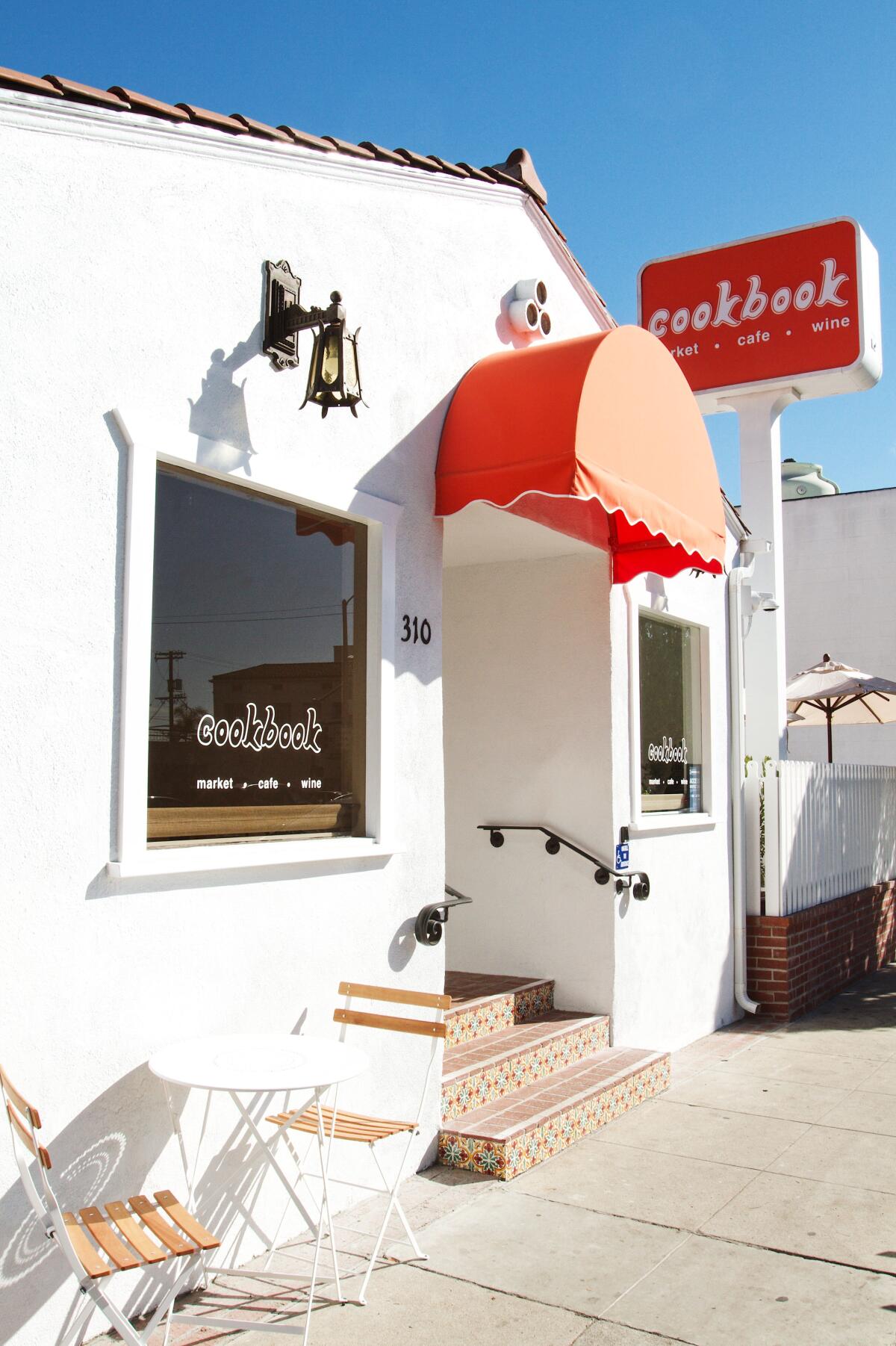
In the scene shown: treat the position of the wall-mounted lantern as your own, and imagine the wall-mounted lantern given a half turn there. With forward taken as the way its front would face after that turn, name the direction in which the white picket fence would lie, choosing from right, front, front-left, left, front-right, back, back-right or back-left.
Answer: right

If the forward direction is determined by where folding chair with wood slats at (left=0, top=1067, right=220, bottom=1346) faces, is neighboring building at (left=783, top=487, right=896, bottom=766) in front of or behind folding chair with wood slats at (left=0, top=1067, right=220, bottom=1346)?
in front

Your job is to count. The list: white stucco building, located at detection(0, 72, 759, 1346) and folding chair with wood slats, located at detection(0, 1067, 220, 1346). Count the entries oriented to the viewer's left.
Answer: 0

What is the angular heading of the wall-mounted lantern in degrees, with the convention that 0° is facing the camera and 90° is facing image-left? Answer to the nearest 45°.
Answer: approximately 315°

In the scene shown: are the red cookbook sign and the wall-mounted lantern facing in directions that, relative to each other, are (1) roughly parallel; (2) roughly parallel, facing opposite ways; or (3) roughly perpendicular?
roughly perpendicular

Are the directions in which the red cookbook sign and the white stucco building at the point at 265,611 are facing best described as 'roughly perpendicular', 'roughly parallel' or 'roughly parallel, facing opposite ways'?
roughly perpendicular
